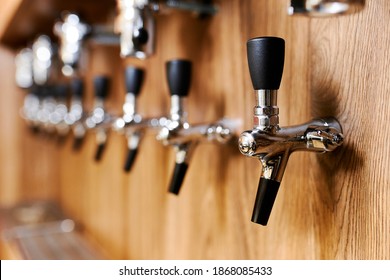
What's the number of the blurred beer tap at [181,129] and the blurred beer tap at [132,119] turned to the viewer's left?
2

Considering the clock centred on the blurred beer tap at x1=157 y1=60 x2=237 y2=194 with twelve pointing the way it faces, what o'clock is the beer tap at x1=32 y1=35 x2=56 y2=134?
The beer tap is roughly at 2 o'clock from the blurred beer tap.

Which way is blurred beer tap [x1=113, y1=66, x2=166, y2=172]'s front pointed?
to the viewer's left

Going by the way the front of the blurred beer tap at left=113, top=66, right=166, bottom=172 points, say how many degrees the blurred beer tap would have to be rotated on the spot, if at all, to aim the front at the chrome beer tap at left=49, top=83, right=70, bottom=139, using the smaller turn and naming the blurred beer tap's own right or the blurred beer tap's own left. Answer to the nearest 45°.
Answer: approximately 90° to the blurred beer tap's own right

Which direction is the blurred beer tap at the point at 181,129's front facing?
to the viewer's left

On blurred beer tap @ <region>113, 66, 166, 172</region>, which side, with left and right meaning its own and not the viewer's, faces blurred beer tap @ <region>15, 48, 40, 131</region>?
right

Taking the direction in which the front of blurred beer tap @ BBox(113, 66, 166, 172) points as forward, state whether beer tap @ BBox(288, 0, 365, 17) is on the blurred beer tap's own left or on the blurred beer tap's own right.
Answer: on the blurred beer tap's own left
